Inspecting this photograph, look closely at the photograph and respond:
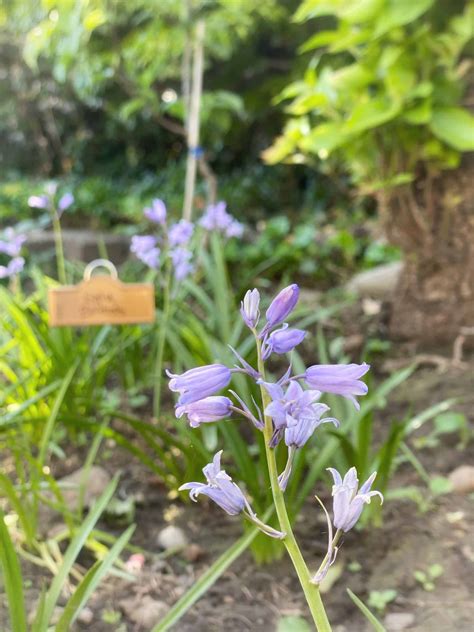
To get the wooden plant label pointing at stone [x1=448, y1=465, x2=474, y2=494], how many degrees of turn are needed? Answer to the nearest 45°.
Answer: approximately 90° to its left

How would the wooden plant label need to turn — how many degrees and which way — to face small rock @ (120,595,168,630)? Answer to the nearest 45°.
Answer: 0° — it already faces it

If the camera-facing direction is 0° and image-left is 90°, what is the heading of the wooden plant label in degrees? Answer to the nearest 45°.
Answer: approximately 0°

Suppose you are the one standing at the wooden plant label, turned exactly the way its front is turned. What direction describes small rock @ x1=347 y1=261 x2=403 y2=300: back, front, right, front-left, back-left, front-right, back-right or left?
back-left
